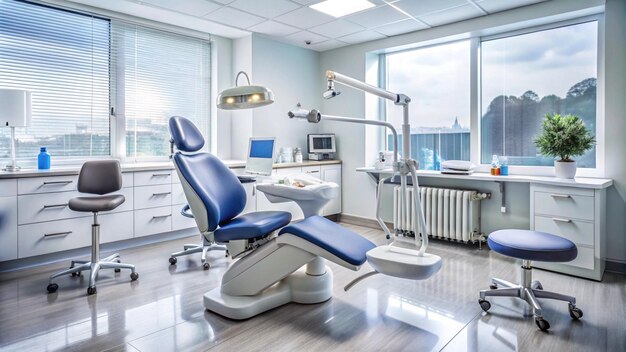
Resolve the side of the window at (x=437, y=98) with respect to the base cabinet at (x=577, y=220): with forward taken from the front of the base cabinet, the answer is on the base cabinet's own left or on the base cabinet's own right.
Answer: on the base cabinet's own right

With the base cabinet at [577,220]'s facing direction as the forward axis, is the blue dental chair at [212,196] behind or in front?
in front

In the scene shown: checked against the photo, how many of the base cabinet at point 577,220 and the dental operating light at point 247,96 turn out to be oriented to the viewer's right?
0

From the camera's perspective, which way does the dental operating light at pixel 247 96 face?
toward the camera

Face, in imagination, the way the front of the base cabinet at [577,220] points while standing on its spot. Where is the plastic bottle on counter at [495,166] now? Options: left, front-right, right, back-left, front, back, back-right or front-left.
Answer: right

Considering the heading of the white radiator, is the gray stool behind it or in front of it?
in front

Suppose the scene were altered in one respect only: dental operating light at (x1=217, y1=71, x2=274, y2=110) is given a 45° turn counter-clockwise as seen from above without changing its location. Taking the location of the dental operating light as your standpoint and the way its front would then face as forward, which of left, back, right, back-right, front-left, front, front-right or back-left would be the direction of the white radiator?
left

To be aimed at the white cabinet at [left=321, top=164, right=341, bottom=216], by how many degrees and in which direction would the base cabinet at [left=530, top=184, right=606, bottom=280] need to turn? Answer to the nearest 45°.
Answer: approximately 45° to its right

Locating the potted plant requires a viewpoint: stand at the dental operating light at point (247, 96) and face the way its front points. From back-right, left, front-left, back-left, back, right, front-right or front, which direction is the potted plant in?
left

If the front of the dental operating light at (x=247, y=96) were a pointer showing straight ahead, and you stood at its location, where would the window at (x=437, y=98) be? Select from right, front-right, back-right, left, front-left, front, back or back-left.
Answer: back-left

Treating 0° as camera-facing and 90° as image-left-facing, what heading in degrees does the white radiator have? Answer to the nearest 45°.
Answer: approximately 45°

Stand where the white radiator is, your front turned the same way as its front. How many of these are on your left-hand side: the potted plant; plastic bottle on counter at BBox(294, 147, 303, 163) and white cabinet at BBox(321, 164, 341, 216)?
1
